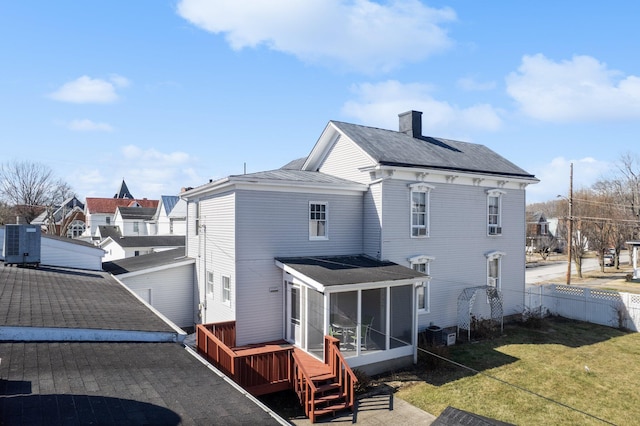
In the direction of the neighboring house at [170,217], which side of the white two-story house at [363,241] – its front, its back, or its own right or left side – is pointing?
left

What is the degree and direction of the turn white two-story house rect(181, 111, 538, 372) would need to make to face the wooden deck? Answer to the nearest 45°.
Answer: approximately 135° to its right

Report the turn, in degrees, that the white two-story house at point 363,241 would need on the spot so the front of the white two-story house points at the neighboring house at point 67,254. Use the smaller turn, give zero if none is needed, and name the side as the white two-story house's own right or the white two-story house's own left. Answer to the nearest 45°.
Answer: approximately 135° to the white two-story house's own left

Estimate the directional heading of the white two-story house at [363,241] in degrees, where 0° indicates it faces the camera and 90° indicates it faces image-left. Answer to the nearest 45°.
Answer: approximately 225°

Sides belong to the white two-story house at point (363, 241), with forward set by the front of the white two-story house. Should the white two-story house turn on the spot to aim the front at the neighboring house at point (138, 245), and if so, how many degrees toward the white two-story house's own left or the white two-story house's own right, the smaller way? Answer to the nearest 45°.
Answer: approximately 90° to the white two-story house's own left

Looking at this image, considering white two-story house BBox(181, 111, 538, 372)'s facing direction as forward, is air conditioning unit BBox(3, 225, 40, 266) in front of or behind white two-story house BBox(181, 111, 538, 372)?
behind
